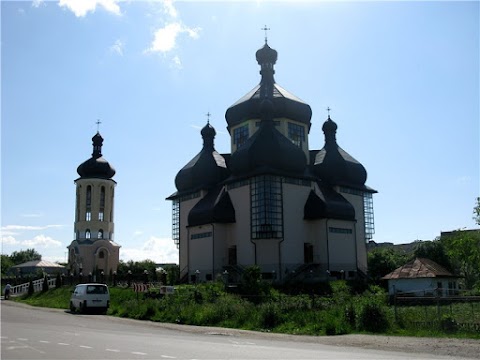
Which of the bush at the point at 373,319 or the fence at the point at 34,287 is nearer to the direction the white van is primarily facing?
the fence

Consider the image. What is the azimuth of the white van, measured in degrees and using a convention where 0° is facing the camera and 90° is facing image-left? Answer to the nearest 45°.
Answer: approximately 135°

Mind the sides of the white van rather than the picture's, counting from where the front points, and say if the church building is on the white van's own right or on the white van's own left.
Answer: on the white van's own right

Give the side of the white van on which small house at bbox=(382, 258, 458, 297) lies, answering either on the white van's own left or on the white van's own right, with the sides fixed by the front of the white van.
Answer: on the white van's own right

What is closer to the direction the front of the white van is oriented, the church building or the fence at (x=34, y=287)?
the fence

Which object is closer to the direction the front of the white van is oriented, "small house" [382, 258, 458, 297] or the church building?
the church building

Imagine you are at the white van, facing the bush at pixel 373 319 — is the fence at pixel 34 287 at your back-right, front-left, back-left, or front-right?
back-left

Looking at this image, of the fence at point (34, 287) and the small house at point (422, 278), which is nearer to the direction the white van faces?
the fence

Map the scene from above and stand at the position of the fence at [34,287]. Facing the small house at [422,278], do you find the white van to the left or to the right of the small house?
right

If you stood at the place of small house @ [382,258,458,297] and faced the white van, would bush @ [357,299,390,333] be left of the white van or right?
left

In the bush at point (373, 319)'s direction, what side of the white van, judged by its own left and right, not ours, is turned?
back
